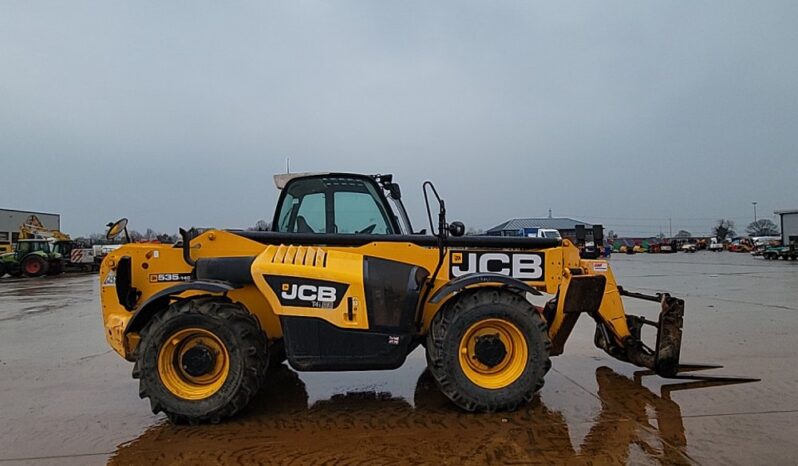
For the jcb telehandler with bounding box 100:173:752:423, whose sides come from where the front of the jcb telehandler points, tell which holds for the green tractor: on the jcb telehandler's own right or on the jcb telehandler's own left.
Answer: on the jcb telehandler's own left

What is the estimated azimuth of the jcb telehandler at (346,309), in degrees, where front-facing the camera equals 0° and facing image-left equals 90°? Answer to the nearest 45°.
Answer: approximately 270°
